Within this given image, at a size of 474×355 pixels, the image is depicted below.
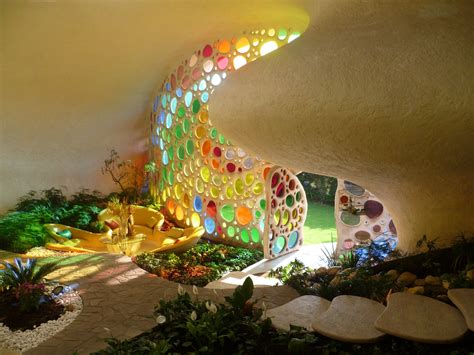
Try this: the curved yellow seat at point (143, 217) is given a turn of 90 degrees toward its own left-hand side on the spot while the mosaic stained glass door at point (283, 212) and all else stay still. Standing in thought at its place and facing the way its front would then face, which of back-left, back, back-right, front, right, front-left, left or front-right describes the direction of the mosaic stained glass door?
front-right

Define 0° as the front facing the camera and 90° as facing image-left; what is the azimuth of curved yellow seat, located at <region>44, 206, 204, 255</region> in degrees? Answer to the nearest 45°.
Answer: approximately 0°

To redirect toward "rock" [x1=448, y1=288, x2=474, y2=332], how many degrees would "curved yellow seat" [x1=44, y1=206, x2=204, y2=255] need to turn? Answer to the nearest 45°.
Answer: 0° — it already faces it

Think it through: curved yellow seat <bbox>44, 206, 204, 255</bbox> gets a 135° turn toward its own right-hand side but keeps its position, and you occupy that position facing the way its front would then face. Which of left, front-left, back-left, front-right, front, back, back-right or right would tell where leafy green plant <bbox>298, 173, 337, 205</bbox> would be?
right

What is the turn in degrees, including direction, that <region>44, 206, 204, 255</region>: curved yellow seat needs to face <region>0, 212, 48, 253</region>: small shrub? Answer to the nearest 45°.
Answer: approximately 90° to its right

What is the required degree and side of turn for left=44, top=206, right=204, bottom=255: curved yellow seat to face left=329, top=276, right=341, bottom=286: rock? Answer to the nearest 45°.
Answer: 0° — it already faces it

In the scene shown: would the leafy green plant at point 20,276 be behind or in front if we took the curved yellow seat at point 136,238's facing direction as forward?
in front

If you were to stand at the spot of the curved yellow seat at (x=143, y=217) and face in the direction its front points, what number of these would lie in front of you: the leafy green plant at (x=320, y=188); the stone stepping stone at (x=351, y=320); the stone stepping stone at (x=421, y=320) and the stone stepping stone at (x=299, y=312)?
3

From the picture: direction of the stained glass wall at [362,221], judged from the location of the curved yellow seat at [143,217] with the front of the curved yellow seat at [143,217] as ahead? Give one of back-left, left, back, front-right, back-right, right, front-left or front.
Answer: front-left

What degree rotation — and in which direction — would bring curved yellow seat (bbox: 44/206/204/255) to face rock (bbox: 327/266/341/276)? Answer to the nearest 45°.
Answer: approximately 45° to its left

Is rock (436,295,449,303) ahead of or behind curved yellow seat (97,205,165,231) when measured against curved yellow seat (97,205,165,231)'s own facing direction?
ahead
